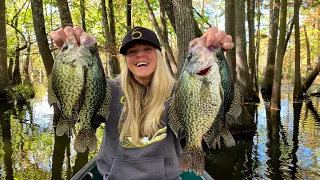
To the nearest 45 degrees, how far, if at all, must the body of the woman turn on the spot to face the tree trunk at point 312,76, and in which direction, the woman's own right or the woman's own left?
approximately 135° to the woman's own left

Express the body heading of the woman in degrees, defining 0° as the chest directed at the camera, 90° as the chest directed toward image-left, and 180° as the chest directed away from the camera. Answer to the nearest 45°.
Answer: approximately 0°
